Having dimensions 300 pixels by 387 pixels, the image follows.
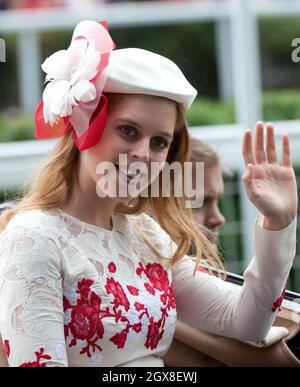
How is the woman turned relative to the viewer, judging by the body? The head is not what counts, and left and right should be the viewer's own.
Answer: facing the viewer and to the right of the viewer
